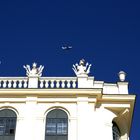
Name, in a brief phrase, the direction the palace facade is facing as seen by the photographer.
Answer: facing the viewer
